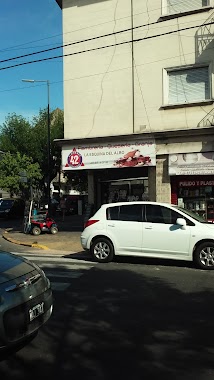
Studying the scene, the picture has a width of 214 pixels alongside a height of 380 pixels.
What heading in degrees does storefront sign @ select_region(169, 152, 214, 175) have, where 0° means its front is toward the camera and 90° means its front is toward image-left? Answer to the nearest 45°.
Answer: approximately 0°

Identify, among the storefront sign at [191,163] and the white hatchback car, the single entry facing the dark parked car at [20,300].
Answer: the storefront sign

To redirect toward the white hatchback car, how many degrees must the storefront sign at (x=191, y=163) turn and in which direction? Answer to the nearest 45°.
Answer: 0° — it already faces it

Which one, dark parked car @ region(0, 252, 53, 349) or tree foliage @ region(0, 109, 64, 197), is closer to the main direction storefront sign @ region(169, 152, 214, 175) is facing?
the dark parked car

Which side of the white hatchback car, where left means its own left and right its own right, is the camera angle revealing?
right

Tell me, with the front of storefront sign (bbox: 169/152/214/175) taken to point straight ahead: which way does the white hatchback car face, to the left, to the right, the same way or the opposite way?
to the left

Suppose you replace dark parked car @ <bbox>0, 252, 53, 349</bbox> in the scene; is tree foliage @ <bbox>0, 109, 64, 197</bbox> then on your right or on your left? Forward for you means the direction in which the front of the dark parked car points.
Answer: on your left
